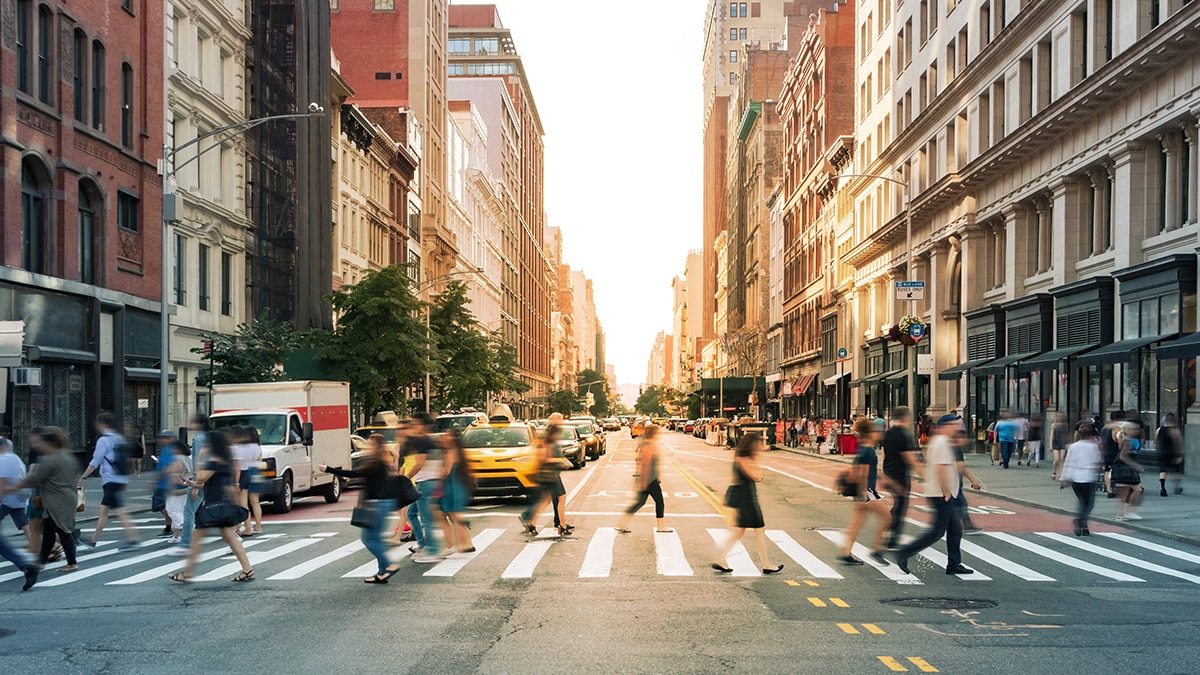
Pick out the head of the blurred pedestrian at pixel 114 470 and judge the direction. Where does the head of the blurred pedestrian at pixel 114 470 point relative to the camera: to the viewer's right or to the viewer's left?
to the viewer's left

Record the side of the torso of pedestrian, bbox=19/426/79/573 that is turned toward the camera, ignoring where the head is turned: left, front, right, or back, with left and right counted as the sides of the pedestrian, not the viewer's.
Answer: left

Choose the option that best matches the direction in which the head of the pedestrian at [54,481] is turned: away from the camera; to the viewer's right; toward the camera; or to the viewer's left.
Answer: to the viewer's left

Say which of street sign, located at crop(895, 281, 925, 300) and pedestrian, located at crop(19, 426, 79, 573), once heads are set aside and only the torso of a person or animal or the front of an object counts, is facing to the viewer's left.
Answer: the pedestrian

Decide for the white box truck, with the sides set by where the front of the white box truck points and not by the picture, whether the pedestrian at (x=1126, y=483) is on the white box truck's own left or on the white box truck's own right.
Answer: on the white box truck's own left

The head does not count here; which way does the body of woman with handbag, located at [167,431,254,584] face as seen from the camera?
to the viewer's left

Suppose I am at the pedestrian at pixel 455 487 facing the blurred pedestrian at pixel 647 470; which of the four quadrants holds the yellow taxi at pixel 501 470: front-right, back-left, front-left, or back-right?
front-left

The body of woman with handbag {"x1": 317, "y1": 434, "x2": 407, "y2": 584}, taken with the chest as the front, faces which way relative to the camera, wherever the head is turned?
to the viewer's left

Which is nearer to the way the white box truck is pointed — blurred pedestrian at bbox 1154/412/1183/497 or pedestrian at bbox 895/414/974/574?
the pedestrian

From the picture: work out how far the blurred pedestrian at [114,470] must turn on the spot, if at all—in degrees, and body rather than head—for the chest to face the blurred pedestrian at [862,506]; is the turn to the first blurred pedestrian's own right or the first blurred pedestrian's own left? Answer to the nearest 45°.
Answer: approximately 135° to the first blurred pedestrian's own left
